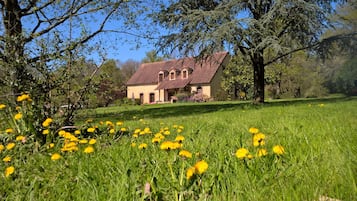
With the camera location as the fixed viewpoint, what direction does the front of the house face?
facing the viewer and to the left of the viewer

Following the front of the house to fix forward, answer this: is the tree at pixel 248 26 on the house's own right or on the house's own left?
on the house's own left
